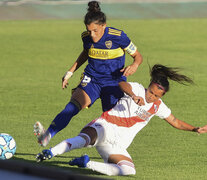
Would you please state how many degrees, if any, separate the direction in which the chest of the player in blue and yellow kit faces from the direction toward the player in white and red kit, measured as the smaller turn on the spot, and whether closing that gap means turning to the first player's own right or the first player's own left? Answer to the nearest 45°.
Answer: approximately 45° to the first player's own left

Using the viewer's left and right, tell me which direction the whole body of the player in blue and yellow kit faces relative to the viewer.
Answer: facing the viewer and to the left of the viewer
